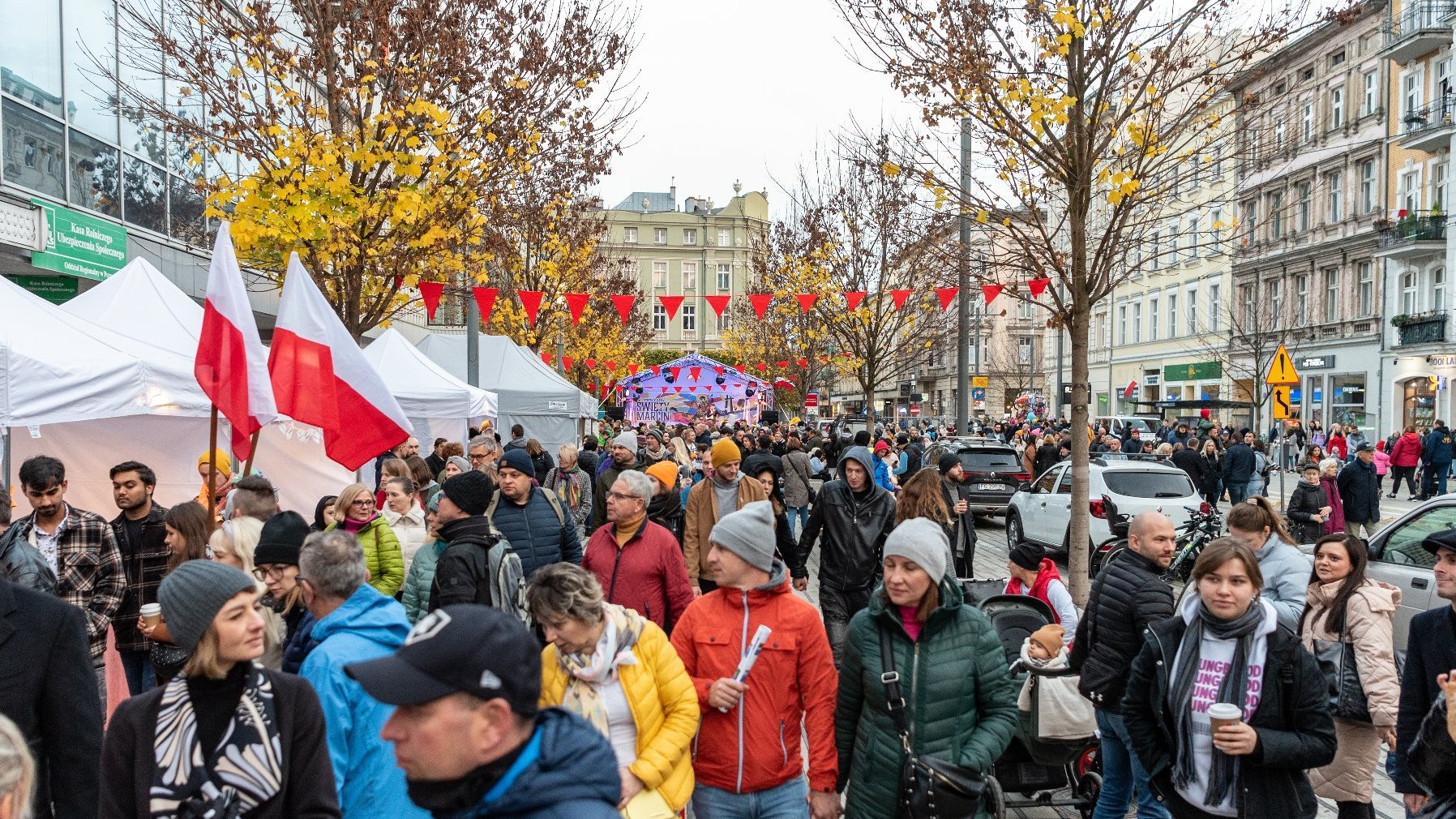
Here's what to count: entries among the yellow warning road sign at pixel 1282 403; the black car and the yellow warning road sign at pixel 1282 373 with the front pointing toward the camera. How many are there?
2

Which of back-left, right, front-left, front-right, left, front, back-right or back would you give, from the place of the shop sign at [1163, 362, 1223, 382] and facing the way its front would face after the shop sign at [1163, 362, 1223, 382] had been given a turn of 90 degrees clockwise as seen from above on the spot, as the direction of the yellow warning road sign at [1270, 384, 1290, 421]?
back-left

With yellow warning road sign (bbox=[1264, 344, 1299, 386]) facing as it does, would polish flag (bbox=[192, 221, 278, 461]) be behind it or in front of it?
in front

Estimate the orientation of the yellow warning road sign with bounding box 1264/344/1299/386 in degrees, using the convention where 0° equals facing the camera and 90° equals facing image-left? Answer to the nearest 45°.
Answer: approximately 0°

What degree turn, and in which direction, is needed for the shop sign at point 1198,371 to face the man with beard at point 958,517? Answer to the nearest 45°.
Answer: approximately 45° to its left

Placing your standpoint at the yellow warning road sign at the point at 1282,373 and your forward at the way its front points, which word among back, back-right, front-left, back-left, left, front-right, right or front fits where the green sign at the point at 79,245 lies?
front-right

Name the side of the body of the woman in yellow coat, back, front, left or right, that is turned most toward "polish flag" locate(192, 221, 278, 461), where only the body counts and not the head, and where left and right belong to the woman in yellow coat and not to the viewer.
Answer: right

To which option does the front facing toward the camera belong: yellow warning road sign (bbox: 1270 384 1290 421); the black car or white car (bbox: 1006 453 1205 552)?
the yellow warning road sign

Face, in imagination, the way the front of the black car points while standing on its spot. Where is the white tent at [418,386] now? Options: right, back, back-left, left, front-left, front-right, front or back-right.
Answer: left
